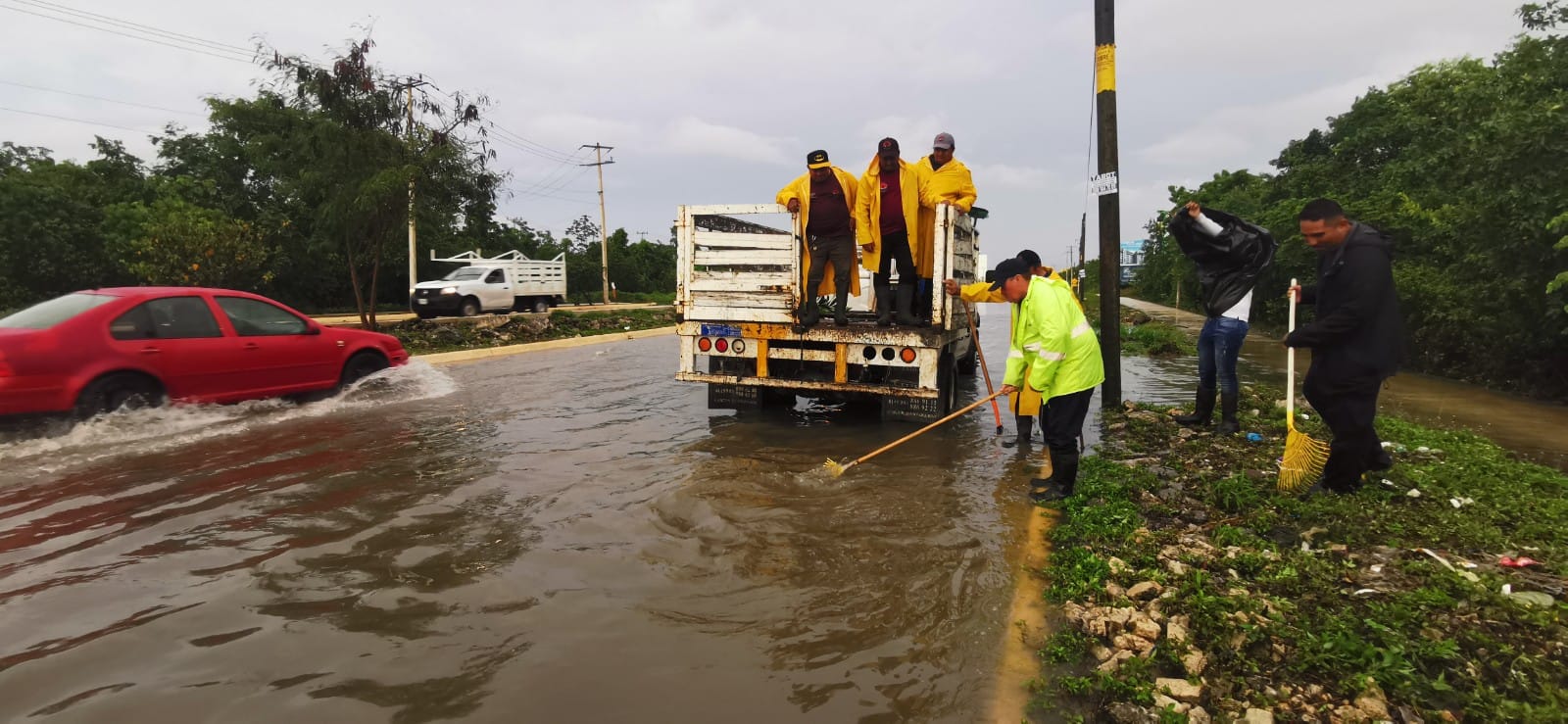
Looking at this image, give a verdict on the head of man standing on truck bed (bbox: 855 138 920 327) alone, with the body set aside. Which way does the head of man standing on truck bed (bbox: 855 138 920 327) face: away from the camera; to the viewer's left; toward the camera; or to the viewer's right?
toward the camera

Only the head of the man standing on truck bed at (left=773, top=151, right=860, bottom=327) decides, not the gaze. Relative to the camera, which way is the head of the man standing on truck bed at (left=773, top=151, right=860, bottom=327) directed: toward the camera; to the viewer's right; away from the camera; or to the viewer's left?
toward the camera

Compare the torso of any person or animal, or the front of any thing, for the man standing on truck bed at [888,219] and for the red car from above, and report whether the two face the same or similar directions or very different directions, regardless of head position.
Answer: very different directions

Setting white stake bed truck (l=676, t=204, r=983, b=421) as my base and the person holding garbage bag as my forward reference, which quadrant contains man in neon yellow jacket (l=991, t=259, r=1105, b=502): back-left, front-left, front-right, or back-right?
front-right

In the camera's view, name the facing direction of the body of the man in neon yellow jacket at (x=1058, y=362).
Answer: to the viewer's left

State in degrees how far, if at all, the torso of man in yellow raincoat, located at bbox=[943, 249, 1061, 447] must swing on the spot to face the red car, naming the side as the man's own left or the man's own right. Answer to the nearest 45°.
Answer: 0° — they already face it

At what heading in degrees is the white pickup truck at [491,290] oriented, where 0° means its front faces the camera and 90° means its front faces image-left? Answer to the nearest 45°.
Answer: approximately 45°

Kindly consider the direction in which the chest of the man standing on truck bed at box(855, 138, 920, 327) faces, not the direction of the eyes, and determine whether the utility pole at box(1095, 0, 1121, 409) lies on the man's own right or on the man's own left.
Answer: on the man's own left

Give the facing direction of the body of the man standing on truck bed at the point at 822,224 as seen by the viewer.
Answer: toward the camera

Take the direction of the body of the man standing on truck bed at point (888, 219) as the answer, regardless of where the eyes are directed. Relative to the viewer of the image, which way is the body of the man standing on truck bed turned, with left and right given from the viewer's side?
facing the viewer

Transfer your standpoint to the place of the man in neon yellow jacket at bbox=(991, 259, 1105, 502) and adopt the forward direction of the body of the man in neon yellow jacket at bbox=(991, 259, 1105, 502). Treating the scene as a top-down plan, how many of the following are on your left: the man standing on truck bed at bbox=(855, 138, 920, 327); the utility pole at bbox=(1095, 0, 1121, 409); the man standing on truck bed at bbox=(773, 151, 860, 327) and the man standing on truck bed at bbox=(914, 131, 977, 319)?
0

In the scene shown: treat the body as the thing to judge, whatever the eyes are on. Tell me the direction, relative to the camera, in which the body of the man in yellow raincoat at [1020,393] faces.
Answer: to the viewer's left

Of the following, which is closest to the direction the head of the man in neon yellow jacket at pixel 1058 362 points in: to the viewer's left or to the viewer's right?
to the viewer's left
